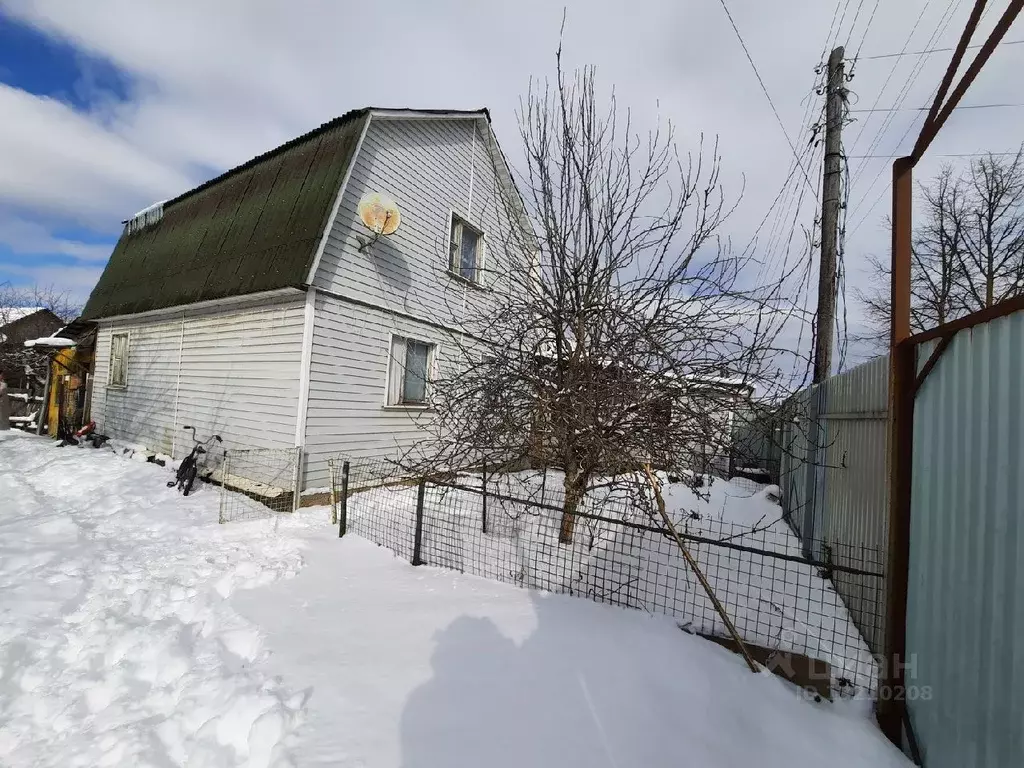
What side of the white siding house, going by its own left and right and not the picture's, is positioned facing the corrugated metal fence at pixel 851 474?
front

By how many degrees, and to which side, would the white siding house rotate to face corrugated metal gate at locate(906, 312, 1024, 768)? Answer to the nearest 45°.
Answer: approximately 45° to its right

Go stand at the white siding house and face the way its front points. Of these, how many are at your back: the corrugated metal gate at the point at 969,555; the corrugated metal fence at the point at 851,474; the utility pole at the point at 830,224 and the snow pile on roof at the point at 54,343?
1

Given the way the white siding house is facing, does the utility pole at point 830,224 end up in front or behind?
in front

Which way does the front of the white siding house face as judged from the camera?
facing the viewer and to the right of the viewer

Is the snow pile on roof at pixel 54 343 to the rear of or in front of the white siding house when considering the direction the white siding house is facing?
to the rear

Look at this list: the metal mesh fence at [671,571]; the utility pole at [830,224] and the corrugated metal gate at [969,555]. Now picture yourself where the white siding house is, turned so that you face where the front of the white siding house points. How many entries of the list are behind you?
0
